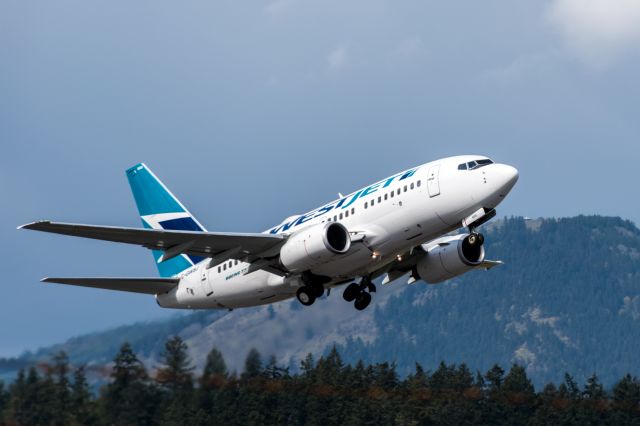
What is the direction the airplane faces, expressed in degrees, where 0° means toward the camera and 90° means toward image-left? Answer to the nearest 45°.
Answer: approximately 315°
